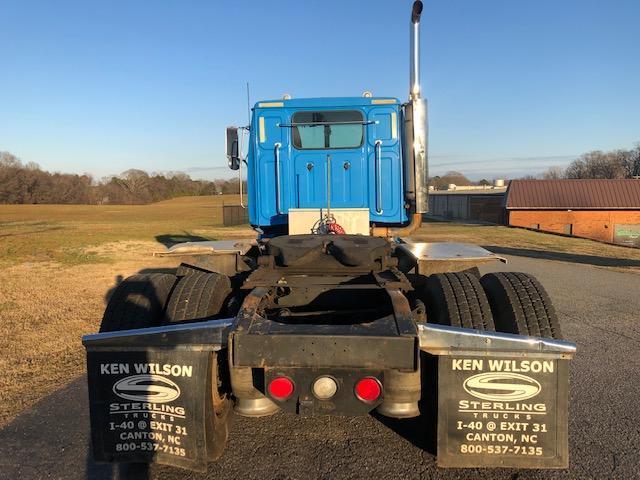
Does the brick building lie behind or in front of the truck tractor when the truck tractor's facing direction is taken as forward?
in front

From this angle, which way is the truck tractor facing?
away from the camera
